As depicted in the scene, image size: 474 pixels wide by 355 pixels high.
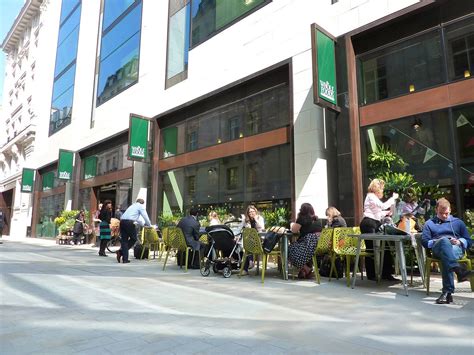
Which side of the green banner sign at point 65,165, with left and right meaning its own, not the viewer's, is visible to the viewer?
front

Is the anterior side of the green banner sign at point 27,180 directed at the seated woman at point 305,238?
yes

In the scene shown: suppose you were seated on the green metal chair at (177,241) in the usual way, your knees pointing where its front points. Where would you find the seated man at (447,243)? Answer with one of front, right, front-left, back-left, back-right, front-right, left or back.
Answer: right

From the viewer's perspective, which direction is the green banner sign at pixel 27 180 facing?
toward the camera

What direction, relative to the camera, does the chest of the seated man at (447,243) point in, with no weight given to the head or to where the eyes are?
toward the camera

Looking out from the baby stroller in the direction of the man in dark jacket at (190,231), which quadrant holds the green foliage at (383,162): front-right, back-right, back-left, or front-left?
back-right

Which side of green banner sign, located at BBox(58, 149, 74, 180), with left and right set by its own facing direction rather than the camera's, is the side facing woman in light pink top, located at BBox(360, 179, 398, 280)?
front
